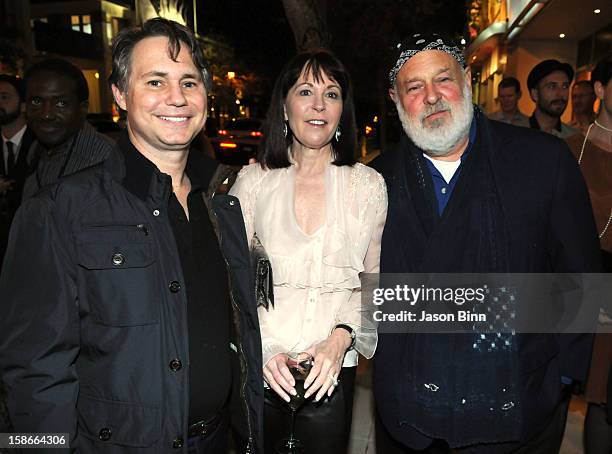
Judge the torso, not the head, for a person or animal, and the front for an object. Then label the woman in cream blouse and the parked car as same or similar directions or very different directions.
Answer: very different directions

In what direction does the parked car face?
away from the camera

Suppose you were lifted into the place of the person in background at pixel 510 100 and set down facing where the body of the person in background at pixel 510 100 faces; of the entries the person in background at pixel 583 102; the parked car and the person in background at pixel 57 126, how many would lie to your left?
1

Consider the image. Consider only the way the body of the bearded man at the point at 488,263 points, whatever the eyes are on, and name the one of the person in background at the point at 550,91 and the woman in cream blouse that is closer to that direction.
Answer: the woman in cream blouse

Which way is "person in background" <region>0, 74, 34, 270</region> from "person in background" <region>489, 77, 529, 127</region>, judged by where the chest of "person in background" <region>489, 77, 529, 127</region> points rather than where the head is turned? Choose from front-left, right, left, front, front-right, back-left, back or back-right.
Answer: front-right

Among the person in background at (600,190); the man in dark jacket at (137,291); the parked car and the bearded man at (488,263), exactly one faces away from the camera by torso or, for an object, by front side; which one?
the parked car

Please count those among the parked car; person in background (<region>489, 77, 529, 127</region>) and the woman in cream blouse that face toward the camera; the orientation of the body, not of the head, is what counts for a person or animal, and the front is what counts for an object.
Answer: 2

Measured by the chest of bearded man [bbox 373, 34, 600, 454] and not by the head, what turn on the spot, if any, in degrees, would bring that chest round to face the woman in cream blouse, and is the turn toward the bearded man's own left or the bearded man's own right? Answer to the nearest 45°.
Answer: approximately 45° to the bearded man's own right

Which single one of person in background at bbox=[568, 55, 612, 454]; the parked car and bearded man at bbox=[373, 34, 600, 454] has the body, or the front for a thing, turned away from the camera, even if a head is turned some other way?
the parked car

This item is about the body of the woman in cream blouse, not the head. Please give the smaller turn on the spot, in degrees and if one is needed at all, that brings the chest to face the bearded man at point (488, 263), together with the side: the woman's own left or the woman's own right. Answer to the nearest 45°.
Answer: approximately 45° to the woman's own left

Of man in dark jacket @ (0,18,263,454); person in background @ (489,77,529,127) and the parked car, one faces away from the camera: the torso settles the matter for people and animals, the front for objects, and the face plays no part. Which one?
the parked car
